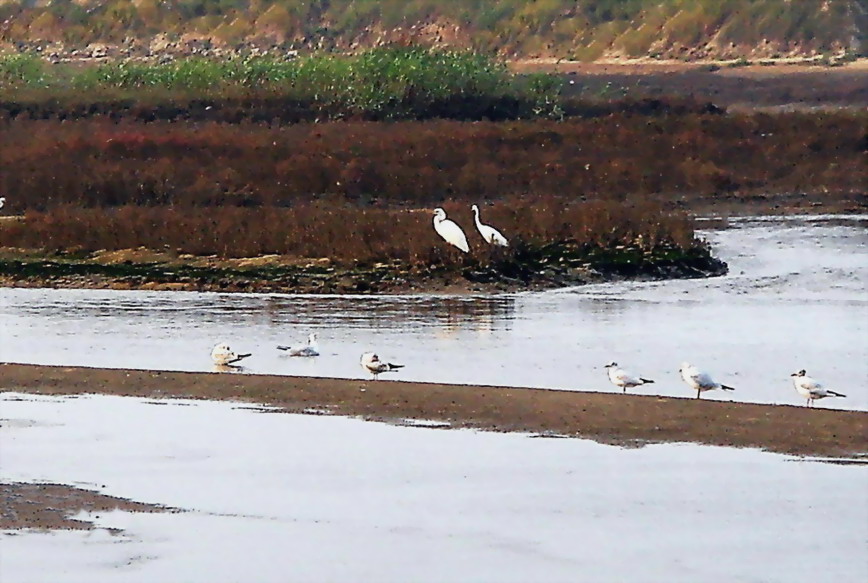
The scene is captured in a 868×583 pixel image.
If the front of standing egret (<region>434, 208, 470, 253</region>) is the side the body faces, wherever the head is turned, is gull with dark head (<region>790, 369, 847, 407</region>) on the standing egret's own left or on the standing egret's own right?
on the standing egret's own left

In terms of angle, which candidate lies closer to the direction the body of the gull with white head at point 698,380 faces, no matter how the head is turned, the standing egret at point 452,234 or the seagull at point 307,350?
the seagull

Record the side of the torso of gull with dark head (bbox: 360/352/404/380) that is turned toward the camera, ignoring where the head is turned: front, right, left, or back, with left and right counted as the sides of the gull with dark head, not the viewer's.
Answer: left

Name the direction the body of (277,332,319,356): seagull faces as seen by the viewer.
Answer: to the viewer's right

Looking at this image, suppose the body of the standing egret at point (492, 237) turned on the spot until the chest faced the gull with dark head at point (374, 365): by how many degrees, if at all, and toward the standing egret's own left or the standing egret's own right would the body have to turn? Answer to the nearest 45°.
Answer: approximately 90° to the standing egret's own left

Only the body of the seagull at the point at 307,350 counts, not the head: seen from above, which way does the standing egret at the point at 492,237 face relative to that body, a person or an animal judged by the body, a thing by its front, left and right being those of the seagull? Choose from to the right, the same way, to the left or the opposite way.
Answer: the opposite way

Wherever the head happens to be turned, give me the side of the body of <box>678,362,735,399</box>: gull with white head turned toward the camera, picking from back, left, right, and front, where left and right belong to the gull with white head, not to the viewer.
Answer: left

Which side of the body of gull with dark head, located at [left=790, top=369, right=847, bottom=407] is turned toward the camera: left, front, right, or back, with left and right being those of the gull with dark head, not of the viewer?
left

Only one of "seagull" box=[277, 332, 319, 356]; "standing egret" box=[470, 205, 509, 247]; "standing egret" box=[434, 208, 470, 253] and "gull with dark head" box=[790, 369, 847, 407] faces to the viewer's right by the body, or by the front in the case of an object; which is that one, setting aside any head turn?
the seagull

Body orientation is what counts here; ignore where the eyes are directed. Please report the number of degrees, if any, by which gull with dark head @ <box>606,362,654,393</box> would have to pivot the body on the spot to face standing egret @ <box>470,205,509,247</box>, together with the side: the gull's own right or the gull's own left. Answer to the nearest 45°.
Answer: approximately 90° to the gull's own right

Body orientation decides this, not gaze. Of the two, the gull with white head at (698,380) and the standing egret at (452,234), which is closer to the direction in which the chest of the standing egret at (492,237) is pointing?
the standing egret

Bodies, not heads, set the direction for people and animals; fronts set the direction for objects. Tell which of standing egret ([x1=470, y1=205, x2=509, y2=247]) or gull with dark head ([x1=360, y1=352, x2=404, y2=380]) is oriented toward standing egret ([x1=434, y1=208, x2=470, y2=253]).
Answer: standing egret ([x1=470, y1=205, x2=509, y2=247])

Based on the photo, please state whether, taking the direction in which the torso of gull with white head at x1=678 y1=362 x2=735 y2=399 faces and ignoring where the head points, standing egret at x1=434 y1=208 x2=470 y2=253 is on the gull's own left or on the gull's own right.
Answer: on the gull's own right
